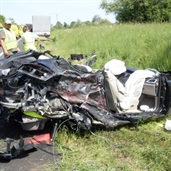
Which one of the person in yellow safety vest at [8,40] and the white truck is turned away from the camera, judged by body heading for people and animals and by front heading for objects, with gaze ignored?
the white truck

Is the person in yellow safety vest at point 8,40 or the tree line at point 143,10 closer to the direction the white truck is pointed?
the tree line

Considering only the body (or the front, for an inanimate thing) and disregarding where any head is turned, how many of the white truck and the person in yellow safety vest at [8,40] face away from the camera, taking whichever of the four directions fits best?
1

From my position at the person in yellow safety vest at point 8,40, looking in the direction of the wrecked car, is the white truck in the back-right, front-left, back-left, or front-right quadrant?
back-left

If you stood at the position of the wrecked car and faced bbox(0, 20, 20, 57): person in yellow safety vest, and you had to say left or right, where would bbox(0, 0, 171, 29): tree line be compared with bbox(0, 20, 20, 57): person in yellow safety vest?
right

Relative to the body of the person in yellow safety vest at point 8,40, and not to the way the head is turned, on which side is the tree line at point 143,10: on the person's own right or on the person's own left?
on the person's own left

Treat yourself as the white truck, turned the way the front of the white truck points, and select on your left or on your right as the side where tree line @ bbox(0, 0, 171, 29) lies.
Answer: on your right

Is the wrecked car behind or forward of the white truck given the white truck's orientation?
behind

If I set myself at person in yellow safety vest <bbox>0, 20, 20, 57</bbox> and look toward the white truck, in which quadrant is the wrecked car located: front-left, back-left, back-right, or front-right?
back-right

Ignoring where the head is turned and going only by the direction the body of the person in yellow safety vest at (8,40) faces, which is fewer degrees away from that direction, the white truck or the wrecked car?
the wrecked car

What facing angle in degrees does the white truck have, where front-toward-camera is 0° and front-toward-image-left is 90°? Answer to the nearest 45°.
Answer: approximately 180°

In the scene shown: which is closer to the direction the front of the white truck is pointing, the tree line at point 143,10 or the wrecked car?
the tree line

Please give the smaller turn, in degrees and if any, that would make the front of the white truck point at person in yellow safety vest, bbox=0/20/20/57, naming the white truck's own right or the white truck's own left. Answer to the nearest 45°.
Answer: approximately 180°

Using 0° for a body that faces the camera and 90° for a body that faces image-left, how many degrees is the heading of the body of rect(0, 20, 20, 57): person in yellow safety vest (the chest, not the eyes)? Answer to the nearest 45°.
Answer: approximately 315°

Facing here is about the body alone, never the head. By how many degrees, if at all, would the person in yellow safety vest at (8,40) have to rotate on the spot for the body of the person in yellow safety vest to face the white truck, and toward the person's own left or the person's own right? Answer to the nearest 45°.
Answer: approximately 135° to the person's own left
